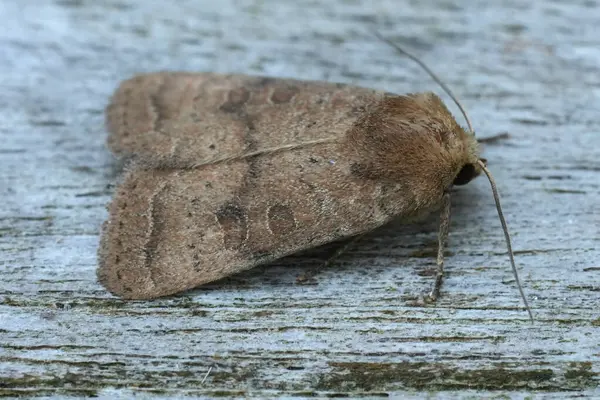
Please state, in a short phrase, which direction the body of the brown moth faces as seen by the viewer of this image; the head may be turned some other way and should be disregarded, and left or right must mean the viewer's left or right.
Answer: facing to the right of the viewer
